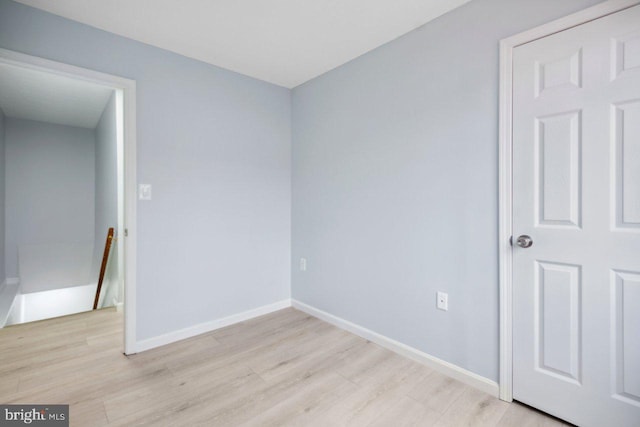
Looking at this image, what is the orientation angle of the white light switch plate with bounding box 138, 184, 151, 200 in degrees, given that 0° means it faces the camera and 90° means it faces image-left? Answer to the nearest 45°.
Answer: approximately 0°

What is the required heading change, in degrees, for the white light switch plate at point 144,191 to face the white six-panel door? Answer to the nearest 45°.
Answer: approximately 45° to its left

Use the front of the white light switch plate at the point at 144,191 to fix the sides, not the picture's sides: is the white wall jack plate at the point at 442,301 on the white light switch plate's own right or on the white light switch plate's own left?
on the white light switch plate's own left
